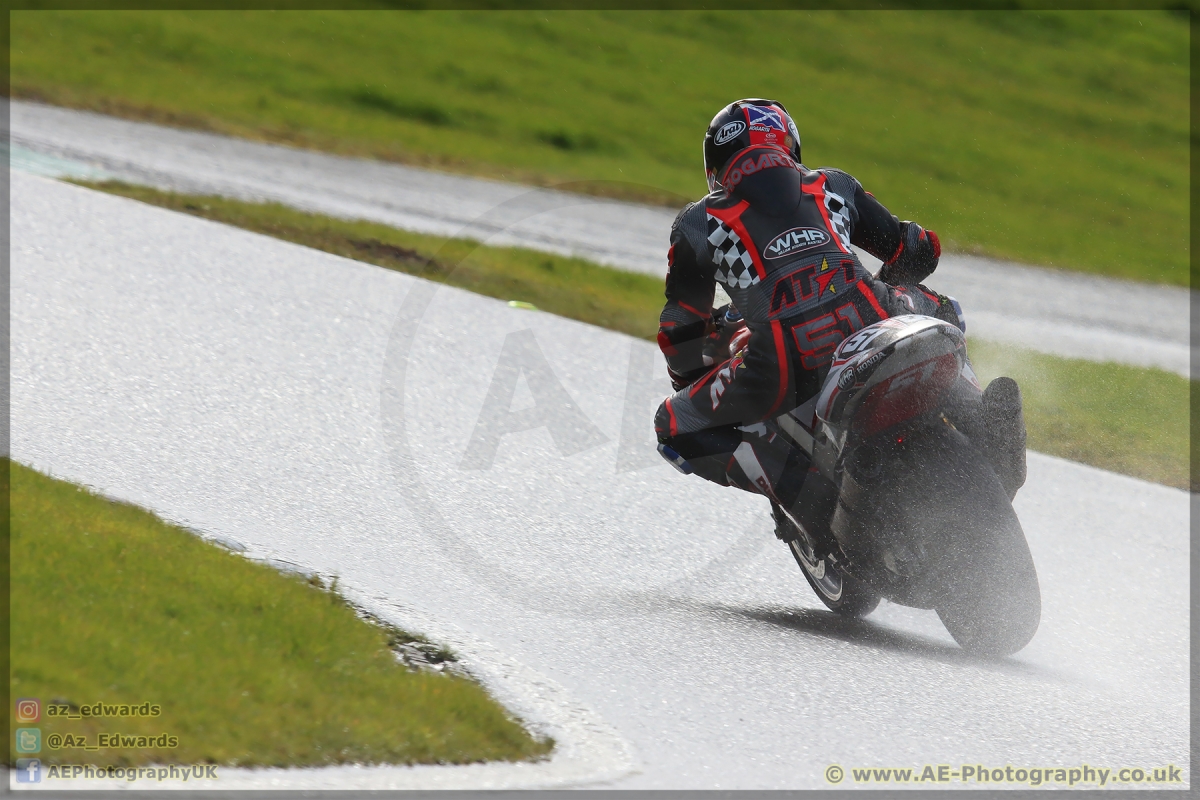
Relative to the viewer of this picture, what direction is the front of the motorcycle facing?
facing away from the viewer and to the left of the viewer

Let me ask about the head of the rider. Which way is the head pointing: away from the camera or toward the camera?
away from the camera
